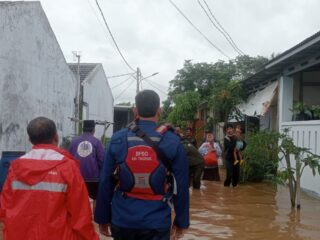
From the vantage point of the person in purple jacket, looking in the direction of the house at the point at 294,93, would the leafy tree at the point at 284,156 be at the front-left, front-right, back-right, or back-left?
front-right

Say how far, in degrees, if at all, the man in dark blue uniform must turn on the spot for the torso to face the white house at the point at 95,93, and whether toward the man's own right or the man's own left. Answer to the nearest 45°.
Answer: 0° — they already face it

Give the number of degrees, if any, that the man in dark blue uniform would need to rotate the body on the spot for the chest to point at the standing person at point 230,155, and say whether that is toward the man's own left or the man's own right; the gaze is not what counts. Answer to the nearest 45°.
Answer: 0° — they already face them

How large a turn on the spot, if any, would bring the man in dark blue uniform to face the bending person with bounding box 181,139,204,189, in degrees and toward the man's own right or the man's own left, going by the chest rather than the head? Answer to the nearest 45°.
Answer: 0° — they already face them

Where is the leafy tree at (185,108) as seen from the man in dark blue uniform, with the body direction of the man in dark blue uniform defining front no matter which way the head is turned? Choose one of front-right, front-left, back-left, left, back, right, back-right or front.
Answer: front

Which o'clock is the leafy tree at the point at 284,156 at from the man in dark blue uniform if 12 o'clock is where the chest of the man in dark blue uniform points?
The leafy tree is roughly at 1 o'clock from the man in dark blue uniform.

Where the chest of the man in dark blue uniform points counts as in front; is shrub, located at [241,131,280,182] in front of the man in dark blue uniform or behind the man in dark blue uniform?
in front

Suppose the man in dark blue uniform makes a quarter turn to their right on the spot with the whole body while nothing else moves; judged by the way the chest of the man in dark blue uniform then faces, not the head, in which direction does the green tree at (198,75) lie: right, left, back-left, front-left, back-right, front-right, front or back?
left

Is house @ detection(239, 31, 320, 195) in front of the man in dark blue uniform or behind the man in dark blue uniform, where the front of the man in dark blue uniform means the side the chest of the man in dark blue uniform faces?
in front

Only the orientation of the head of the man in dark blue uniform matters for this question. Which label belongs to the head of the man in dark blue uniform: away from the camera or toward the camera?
away from the camera

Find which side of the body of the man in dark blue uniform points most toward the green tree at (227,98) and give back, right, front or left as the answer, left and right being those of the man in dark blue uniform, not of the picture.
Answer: front

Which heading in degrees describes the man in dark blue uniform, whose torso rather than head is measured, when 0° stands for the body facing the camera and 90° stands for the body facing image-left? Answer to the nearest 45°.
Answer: approximately 180°

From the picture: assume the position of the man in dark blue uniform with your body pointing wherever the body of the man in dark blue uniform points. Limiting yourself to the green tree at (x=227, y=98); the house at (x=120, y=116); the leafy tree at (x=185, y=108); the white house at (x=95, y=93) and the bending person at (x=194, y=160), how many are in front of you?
5
